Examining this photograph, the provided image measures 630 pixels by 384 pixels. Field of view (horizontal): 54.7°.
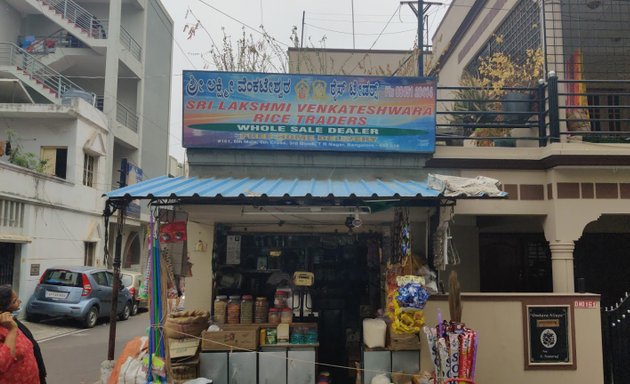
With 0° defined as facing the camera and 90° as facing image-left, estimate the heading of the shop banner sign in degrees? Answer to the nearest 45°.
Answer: approximately 0°

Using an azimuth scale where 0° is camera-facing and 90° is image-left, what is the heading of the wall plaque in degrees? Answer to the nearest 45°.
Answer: approximately 0°

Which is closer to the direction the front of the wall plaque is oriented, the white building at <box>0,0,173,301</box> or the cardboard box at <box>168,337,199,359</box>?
the cardboard box

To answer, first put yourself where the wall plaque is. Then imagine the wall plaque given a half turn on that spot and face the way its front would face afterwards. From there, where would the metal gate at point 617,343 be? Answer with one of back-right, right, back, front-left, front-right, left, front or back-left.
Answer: front-right

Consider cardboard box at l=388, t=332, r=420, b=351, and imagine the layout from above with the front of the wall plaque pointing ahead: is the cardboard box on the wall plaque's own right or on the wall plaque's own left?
on the wall plaque's own right

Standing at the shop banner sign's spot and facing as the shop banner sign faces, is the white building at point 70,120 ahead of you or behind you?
behind

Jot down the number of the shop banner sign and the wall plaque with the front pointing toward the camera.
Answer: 2

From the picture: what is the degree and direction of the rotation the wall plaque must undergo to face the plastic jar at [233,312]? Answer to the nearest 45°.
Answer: approximately 90° to its right
